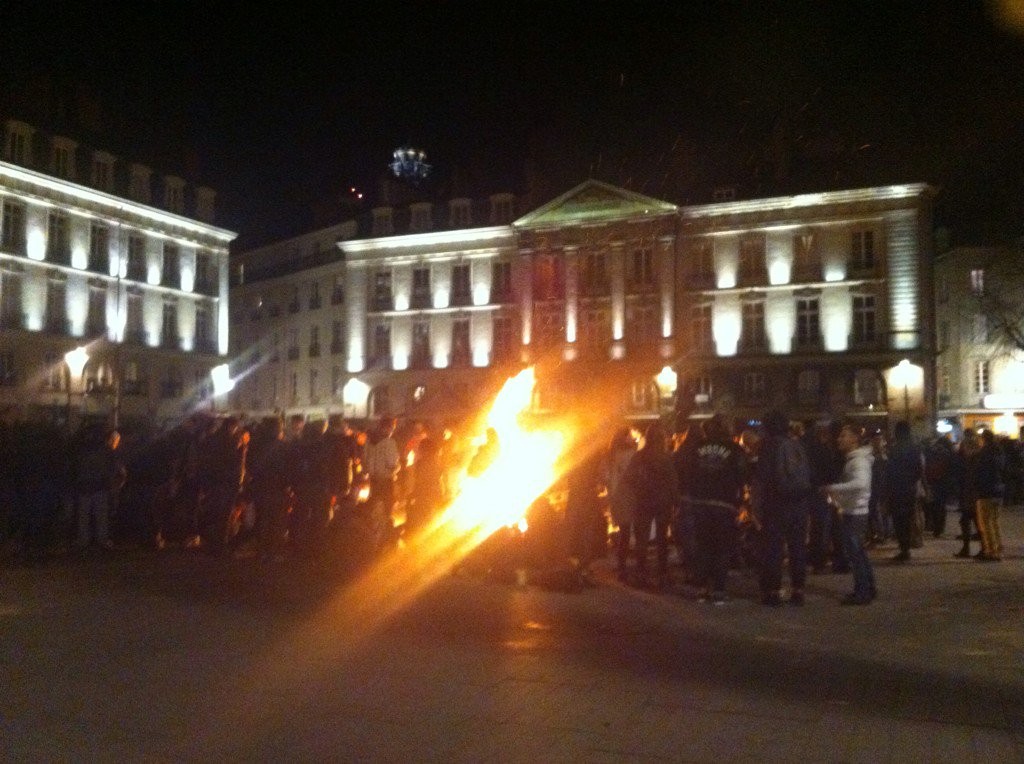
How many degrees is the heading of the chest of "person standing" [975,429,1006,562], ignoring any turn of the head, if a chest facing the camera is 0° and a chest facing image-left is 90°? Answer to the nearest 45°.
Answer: approximately 90°

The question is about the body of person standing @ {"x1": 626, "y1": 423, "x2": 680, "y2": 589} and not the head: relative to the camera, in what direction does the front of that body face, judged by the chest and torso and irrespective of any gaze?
away from the camera

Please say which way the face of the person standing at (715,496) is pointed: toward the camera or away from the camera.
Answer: away from the camera

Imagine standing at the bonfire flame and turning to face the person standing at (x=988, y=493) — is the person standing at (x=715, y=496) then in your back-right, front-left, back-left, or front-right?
front-right

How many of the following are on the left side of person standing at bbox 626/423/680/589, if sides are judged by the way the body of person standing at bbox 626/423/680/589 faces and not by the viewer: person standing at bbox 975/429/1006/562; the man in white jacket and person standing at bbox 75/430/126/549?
1

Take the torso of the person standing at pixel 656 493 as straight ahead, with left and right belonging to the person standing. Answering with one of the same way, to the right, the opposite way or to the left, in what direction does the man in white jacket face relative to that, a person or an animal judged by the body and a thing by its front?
to the left

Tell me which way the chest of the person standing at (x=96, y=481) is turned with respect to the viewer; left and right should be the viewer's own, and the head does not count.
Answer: facing away from the viewer and to the right of the viewer

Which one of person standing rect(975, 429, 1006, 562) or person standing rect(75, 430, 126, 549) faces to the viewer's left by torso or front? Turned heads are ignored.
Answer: person standing rect(975, 429, 1006, 562)

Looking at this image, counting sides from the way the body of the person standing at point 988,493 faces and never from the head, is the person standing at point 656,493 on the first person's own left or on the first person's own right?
on the first person's own left

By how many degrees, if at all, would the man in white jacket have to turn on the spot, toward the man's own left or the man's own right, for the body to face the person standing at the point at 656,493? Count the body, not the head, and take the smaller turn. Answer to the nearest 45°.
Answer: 0° — they already face them

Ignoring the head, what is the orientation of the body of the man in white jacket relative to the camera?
to the viewer's left

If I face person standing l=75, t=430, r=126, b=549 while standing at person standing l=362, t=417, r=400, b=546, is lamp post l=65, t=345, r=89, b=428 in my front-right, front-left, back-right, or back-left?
front-right

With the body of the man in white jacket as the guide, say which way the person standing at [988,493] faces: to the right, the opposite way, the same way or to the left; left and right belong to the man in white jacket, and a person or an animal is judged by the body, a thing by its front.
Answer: the same way

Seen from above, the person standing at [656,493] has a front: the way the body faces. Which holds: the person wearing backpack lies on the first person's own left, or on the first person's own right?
on the first person's own right

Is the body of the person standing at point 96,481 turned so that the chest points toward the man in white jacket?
no
